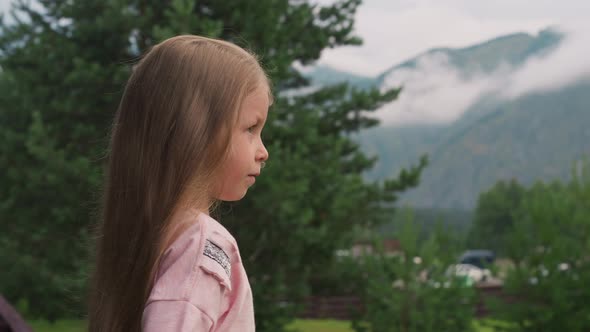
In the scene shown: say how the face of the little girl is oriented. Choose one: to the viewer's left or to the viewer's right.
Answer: to the viewer's right

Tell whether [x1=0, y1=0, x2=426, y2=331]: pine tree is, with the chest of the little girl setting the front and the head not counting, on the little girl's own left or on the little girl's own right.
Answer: on the little girl's own left

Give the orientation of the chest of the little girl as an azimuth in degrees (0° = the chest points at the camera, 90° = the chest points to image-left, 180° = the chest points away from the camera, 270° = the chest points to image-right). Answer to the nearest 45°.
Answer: approximately 270°
